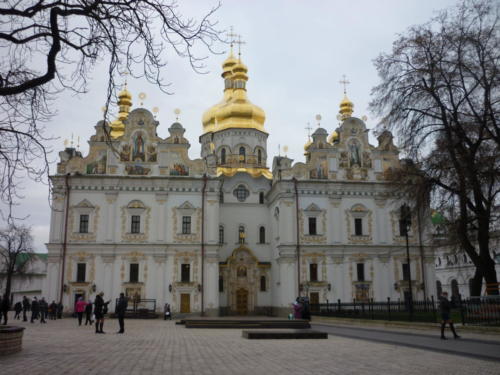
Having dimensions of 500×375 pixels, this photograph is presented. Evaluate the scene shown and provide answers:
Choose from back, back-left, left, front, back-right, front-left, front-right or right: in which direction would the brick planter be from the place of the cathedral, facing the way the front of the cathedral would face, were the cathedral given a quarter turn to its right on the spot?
left

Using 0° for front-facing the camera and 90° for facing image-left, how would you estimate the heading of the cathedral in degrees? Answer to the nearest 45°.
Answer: approximately 0°

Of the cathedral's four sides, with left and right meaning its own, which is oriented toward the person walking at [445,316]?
front

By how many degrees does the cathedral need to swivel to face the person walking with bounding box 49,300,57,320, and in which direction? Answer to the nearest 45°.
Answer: approximately 45° to its right
